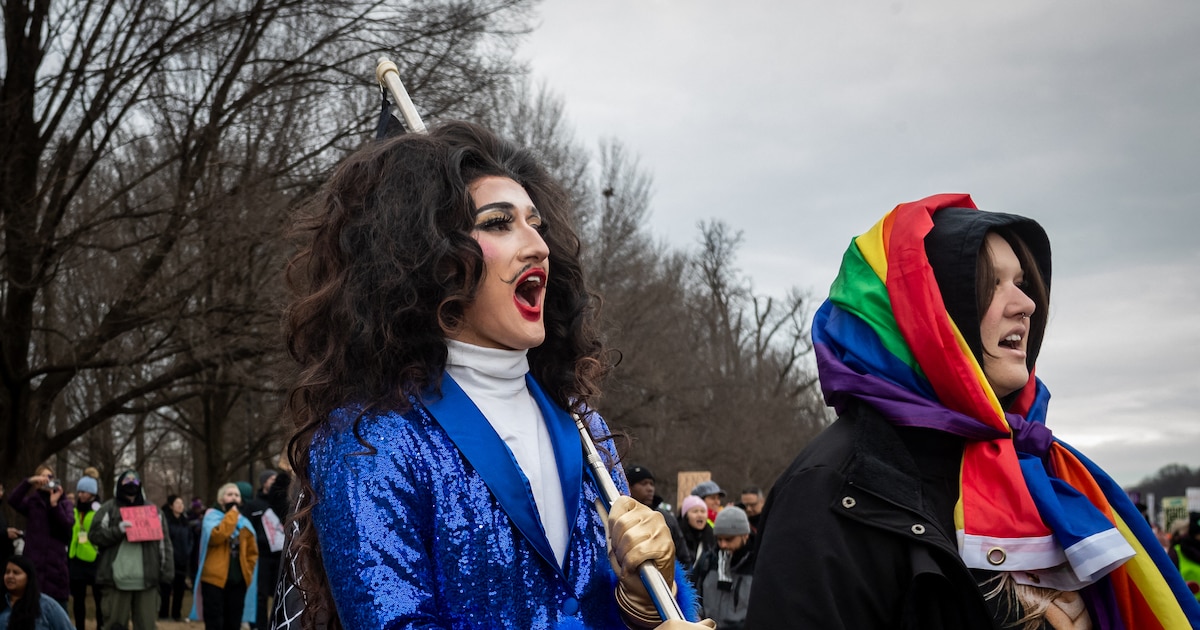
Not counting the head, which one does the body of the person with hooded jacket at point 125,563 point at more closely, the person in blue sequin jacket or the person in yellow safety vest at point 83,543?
the person in blue sequin jacket

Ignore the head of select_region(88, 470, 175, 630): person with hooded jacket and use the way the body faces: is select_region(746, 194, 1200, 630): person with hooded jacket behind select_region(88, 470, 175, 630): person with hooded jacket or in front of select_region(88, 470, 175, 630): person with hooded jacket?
in front

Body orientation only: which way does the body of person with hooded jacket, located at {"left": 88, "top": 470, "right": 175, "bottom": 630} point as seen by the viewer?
toward the camera

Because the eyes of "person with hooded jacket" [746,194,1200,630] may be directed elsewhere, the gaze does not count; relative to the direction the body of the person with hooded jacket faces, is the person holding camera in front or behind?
behind

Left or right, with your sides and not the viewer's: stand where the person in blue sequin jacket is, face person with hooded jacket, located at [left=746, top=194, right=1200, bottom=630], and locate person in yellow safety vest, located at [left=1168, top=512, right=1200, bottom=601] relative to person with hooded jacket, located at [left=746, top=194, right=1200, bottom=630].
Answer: left

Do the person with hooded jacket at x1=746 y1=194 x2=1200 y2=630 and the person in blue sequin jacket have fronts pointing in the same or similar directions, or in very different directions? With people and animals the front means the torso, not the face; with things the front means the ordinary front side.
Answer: same or similar directions

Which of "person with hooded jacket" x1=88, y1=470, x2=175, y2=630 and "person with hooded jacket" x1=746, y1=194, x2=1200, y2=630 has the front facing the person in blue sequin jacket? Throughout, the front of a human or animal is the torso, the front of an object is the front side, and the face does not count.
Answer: "person with hooded jacket" x1=88, y1=470, x2=175, y2=630

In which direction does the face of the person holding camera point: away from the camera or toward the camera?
toward the camera

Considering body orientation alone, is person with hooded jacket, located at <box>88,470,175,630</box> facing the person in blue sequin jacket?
yes

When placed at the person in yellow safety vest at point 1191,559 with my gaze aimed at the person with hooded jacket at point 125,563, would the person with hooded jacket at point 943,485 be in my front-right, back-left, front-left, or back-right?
front-left

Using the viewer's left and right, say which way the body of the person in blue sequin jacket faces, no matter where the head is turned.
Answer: facing the viewer and to the right of the viewer

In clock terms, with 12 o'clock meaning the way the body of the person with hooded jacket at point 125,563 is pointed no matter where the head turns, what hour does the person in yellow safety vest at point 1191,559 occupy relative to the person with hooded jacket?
The person in yellow safety vest is roughly at 10 o'clock from the person with hooded jacket.

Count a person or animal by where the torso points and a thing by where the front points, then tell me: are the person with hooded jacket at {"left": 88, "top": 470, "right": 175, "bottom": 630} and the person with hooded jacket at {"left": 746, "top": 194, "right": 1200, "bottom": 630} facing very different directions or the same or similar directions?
same or similar directions

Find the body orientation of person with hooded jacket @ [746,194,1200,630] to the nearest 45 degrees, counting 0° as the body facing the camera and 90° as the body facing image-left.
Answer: approximately 315°

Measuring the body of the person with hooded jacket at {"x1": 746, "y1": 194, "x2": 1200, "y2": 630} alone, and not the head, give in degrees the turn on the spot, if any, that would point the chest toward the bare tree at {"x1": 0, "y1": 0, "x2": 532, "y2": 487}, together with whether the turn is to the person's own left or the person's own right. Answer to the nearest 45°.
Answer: approximately 180°

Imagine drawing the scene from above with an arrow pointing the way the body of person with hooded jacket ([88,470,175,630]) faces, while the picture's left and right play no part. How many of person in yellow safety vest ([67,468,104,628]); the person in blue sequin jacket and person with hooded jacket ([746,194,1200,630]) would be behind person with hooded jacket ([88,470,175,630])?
1
